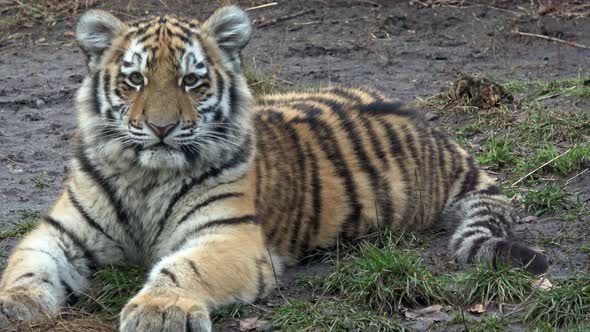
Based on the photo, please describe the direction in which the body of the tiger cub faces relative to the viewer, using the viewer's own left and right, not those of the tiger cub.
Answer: facing the viewer and to the left of the viewer

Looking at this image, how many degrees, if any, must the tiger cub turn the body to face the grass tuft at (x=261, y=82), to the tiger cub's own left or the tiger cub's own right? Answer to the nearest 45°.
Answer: approximately 135° to the tiger cub's own right

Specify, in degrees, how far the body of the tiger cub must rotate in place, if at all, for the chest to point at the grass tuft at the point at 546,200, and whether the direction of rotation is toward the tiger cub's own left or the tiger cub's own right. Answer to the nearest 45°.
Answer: approximately 135° to the tiger cub's own left

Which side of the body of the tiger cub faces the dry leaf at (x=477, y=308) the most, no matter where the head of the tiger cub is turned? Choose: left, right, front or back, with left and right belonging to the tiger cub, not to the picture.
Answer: left

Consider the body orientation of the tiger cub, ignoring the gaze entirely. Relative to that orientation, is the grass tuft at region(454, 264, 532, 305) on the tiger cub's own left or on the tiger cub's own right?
on the tiger cub's own left

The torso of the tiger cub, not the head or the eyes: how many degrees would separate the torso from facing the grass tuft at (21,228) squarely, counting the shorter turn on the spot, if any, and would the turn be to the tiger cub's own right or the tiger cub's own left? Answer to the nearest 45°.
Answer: approximately 90° to the tiger cub's own right
